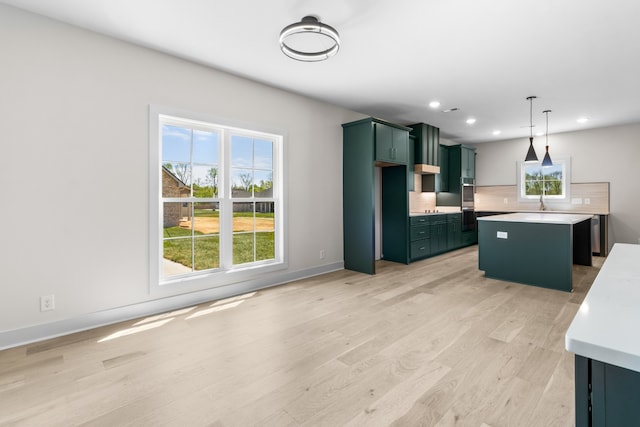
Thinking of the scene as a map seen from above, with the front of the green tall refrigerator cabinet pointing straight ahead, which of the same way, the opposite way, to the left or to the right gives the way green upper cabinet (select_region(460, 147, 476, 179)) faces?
the same way

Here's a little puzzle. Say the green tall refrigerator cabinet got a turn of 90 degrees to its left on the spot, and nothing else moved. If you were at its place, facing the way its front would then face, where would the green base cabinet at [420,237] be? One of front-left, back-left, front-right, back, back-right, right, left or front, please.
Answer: front

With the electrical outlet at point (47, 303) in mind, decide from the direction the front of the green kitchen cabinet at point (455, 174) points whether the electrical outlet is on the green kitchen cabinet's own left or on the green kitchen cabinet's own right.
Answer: on the green kitchen cabinet's own right

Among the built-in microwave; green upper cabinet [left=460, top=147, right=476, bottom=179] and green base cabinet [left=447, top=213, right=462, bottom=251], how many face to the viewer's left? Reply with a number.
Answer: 0

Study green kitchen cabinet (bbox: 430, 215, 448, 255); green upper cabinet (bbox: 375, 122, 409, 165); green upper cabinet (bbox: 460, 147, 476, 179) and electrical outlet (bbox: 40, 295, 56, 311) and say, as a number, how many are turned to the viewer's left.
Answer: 0

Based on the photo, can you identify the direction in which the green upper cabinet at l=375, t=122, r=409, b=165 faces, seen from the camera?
facing the viewer and to the right of the viewer

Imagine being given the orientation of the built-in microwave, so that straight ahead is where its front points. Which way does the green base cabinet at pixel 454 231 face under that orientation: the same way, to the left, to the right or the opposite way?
the same way

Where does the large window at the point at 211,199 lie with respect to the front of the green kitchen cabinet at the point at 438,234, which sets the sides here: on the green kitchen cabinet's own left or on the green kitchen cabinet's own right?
on the green kitchen cabinet's own right

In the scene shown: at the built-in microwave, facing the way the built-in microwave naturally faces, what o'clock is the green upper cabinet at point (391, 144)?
The green upper cabinet is roughly at 2 o'clock from the built-in microwave.

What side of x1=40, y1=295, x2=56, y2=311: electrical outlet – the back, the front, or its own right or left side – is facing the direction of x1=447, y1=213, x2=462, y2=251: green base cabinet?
left
